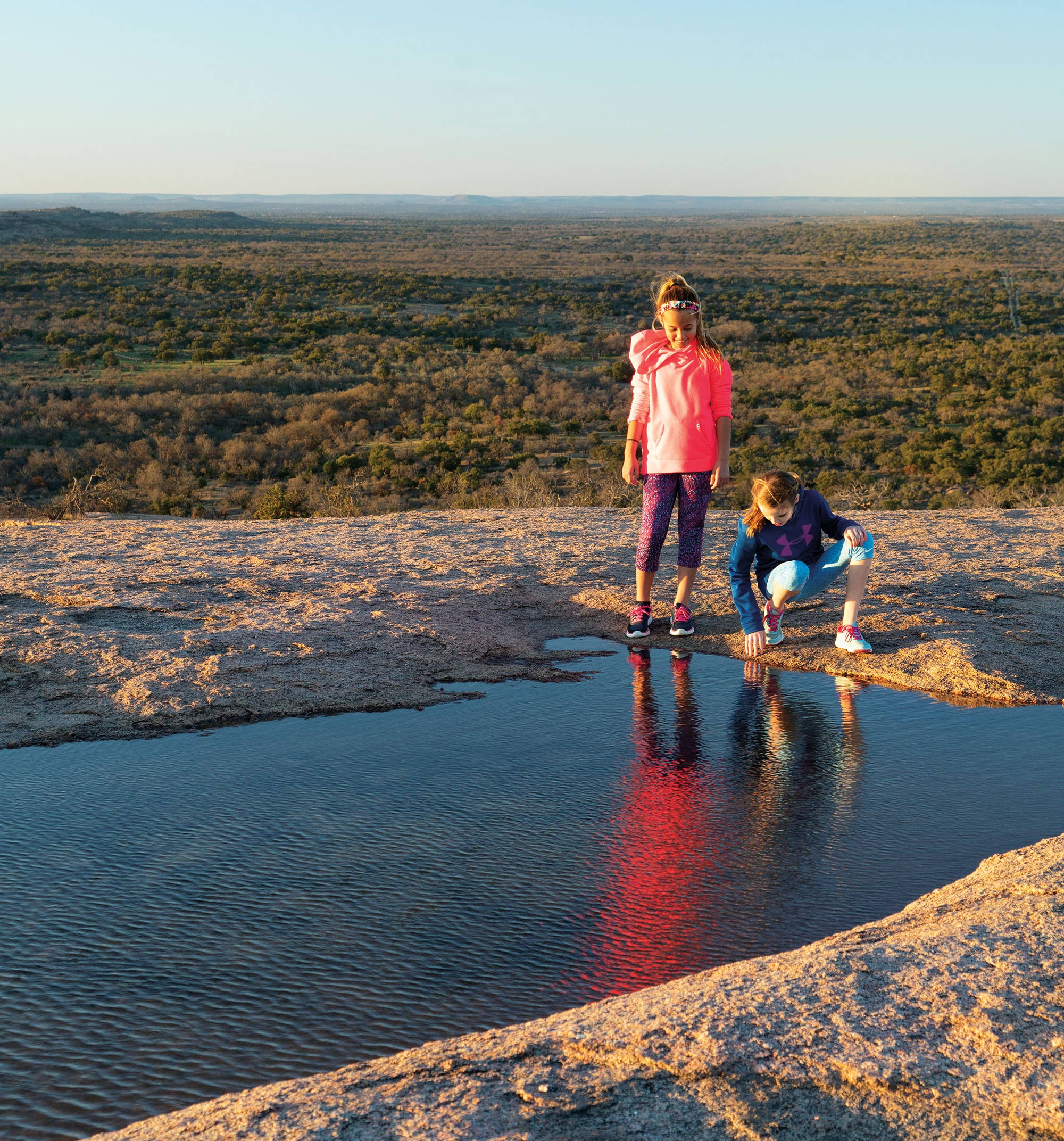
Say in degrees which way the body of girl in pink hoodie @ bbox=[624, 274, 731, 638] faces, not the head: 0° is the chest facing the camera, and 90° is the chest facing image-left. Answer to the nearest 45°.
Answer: approximately 0°

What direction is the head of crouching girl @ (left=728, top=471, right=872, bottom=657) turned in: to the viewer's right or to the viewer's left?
to the viewer's left
